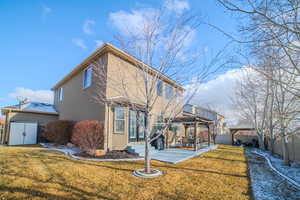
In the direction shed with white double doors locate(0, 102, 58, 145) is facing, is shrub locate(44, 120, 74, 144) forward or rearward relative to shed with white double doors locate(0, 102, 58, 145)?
forward

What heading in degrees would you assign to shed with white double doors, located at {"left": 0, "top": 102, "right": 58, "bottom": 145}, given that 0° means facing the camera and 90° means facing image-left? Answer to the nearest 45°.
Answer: approximately 0°

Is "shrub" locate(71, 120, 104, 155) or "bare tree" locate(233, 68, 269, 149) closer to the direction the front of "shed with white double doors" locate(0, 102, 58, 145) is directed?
the shrub

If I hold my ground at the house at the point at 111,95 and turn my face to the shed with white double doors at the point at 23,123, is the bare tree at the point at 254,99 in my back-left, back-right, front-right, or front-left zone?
back-right

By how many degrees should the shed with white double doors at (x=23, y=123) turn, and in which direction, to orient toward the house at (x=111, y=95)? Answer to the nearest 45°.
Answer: approximately 45° to its left

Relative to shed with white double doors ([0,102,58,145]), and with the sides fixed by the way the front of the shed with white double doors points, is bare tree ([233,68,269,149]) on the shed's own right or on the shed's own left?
on the shed's own left
